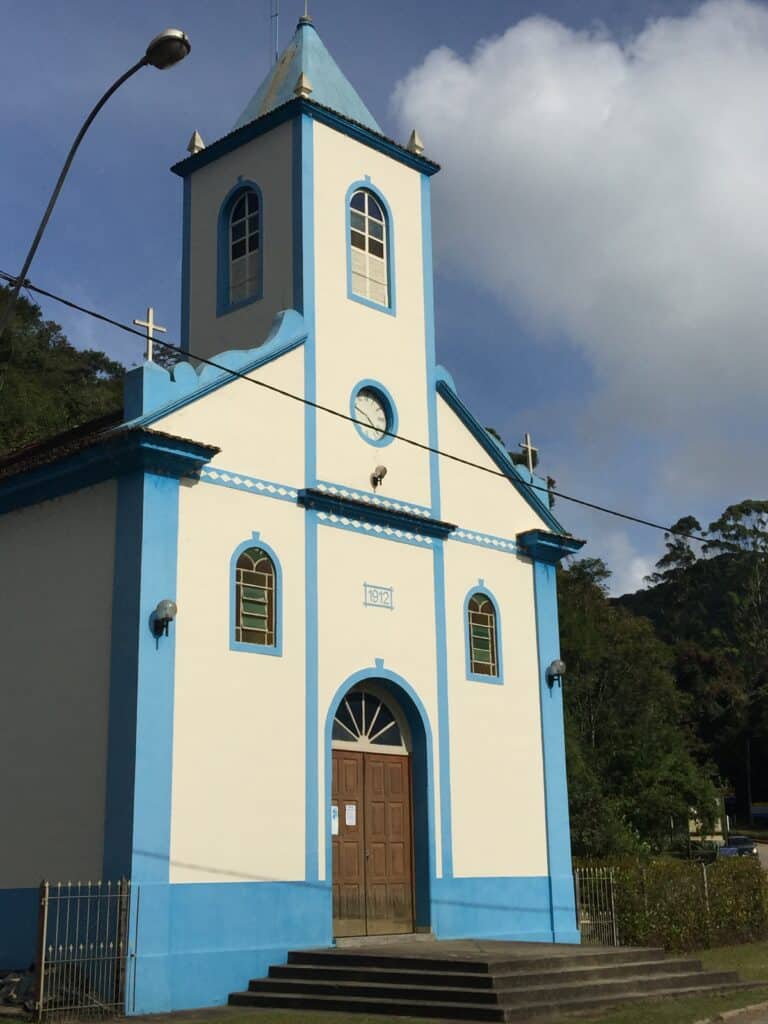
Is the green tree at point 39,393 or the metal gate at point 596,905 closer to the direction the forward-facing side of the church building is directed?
the metal gate

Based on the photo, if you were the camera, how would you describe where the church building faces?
facing the viewer and to the right of the viewer

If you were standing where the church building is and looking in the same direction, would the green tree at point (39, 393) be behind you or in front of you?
behind

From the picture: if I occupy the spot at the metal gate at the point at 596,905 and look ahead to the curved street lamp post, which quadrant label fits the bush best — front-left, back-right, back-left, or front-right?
back-left

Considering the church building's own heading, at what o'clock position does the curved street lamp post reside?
The curved street lamp post is roughly at 2 o'clock from the church building.

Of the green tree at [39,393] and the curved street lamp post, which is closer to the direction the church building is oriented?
the curved street lamp post

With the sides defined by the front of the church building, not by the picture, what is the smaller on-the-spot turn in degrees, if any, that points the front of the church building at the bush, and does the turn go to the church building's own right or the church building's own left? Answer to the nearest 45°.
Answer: approximately 90° to the church building's own left

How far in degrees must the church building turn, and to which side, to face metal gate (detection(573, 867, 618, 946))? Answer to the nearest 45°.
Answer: approximately 90° to its left
